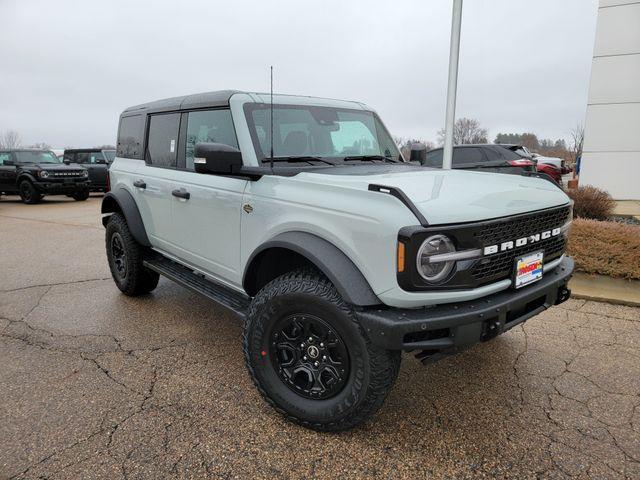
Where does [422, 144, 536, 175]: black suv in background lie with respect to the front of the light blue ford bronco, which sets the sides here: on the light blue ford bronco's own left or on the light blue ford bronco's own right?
on the light blue ford bronco's own left

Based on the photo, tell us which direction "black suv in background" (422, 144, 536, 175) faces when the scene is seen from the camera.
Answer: facing away from the viewer and to the left of the viewer

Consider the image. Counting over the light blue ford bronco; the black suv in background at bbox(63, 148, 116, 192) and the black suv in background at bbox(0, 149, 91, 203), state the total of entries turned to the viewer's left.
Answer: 0

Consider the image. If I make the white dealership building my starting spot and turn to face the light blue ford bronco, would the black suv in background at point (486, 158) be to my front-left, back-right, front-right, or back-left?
front-right

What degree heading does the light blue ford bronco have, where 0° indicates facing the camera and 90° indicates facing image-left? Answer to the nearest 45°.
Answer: approximately 315°

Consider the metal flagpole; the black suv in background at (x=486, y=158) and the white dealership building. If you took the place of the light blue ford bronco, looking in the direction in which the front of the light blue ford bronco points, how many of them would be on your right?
0

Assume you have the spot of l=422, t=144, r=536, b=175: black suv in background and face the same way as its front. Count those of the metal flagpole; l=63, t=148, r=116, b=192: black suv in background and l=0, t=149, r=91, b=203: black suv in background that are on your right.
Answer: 0

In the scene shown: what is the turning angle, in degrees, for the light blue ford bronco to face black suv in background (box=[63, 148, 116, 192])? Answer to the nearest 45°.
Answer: approximately 180°

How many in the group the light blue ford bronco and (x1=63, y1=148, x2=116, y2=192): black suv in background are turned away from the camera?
0

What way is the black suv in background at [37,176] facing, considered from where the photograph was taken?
facing the viewer and to the right of the viewer

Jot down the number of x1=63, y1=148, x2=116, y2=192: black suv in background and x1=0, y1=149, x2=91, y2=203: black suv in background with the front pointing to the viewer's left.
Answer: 0

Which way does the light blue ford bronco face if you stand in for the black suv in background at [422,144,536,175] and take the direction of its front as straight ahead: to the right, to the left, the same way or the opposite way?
the opposite way

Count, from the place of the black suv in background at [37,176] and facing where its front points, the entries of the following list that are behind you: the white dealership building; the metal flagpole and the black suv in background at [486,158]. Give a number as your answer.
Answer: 0

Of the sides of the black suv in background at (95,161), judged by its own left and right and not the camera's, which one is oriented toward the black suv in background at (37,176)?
right

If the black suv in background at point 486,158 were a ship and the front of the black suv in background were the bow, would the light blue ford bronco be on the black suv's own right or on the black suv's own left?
on the black suv's own left

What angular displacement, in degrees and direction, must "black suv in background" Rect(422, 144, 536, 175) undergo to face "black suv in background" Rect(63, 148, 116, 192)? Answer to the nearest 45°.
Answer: approximately 45° to its left
